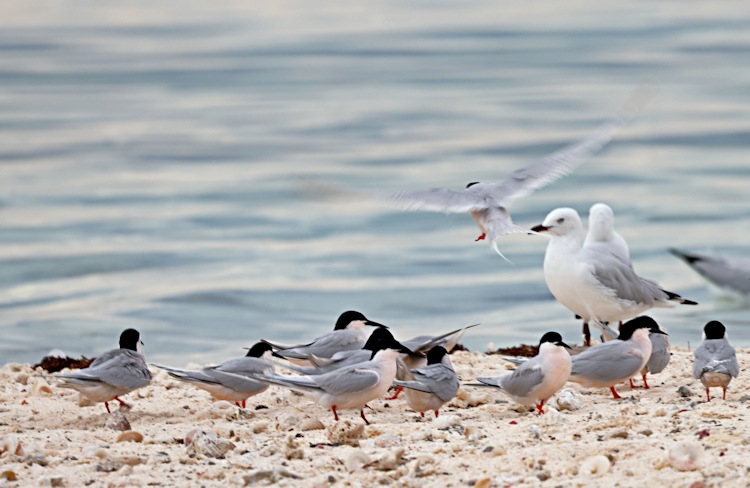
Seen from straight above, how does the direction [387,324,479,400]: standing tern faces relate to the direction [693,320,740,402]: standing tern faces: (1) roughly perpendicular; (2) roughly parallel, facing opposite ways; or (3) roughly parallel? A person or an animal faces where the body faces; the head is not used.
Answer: roughly perpendicular

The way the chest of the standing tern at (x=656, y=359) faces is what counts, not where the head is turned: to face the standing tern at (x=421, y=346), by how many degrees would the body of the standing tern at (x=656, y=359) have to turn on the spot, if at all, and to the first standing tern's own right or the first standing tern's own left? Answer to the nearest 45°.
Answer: approximately 180°

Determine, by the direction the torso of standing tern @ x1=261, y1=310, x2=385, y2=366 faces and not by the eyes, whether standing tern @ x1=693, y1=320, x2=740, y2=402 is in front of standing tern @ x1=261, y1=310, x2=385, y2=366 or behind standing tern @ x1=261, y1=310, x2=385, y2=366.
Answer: in front

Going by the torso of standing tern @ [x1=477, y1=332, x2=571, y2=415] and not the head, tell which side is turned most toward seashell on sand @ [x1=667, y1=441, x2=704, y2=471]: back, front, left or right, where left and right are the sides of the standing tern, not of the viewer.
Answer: front

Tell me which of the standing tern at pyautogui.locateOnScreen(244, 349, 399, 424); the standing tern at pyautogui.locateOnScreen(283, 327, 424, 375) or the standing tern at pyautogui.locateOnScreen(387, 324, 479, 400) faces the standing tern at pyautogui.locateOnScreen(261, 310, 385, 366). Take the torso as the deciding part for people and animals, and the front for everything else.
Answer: the standing tern at pyautogui.locateOnScreen(387, 324, 479, 400)

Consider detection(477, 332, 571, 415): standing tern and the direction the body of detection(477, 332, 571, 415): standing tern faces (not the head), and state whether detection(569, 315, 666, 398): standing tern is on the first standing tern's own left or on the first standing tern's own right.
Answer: on the first standing tern's own left

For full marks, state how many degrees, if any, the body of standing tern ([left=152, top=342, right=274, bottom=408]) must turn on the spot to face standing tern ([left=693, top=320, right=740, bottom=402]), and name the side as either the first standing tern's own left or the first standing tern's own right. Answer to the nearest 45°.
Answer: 0° — it already faces it

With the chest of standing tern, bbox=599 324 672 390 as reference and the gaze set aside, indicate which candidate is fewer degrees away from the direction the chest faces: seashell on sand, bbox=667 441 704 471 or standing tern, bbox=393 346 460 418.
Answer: the seashell on sand

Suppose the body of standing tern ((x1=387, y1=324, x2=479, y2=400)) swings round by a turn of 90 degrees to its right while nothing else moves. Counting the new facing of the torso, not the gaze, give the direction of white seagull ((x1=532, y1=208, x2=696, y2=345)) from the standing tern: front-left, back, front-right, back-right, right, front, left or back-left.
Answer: front-right

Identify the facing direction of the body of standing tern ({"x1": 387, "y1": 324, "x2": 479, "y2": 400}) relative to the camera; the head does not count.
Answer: to the viewer's left

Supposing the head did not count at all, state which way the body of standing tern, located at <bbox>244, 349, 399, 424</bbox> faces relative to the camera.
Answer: to the viewer's right

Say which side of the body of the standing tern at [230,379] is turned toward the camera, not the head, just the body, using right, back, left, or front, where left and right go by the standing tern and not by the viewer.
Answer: right

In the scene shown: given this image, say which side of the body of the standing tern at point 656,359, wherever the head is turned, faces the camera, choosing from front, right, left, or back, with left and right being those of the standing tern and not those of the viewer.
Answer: right

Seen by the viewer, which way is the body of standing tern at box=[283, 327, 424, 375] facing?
to the viewer's right
